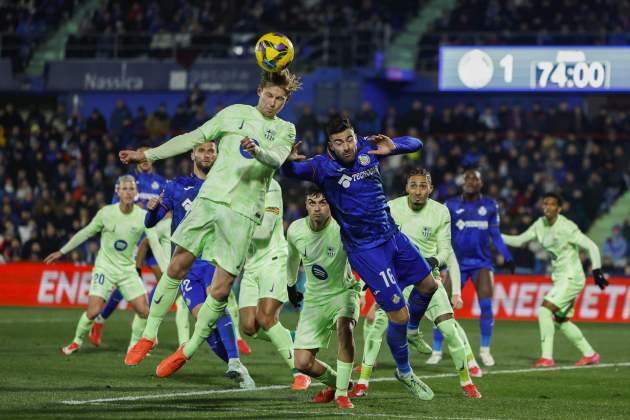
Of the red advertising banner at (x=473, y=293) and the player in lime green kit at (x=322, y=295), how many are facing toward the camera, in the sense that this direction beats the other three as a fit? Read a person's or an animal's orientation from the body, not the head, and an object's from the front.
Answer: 2

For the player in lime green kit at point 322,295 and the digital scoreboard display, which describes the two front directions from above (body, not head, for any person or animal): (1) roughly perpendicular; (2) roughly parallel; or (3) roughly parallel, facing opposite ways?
roughly parallel

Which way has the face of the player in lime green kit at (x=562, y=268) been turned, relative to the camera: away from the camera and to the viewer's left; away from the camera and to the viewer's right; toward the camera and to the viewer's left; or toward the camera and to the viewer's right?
toward the camera and to the viewer's left

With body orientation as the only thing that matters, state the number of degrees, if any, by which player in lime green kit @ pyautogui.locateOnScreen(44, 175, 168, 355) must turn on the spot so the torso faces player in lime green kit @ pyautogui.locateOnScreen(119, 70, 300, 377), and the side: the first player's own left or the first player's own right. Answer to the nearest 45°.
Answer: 0° — they already face them

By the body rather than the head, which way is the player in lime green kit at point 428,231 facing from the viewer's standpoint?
toward the camera

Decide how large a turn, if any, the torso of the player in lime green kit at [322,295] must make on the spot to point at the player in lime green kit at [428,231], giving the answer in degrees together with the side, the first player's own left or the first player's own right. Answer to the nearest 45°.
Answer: approximately 135° to the first player's own left

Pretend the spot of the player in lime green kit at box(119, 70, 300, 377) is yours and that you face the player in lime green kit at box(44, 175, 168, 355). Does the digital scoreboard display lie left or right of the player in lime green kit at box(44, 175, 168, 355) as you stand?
right

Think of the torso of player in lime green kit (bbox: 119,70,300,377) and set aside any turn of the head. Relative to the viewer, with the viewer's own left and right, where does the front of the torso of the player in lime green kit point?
facing the viewer

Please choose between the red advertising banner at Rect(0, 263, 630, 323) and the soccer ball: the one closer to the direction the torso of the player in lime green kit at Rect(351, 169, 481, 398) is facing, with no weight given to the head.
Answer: the soccer ball

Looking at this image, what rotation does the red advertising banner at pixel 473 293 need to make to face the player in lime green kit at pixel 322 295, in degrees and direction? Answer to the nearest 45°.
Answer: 0° — it already faces them

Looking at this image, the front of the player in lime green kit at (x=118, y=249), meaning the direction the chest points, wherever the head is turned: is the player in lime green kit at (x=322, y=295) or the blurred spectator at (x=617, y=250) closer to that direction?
the player in lime green kit

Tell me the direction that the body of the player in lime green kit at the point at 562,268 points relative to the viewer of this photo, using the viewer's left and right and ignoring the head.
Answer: facing the viewer and to the left of the viewer

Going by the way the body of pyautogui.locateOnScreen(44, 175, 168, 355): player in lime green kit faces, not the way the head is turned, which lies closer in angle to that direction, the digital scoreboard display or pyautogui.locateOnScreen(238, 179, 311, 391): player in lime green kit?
the player in lime green kit

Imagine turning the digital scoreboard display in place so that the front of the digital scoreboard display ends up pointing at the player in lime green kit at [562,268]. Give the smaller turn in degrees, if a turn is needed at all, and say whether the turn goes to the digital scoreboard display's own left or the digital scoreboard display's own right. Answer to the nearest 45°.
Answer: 0° — it already faces them
